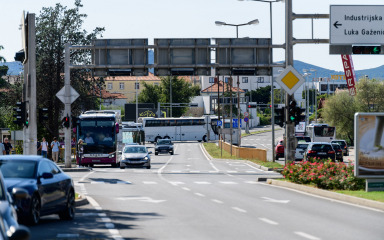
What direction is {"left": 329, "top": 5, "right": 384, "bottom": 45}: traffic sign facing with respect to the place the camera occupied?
facing the viewer

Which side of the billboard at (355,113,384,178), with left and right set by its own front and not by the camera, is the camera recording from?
front

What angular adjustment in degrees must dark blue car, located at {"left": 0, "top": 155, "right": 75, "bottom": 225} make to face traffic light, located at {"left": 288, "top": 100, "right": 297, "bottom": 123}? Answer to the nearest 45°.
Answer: approximately 180°

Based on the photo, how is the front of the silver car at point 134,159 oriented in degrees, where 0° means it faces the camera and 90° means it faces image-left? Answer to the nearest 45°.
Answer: approximately 0°

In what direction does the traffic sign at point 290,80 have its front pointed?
toward the camera

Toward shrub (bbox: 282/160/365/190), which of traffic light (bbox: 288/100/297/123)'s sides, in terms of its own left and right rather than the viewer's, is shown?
front

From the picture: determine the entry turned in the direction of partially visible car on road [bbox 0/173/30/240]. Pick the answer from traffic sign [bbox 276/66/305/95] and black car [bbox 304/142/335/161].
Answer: the traffic sign
